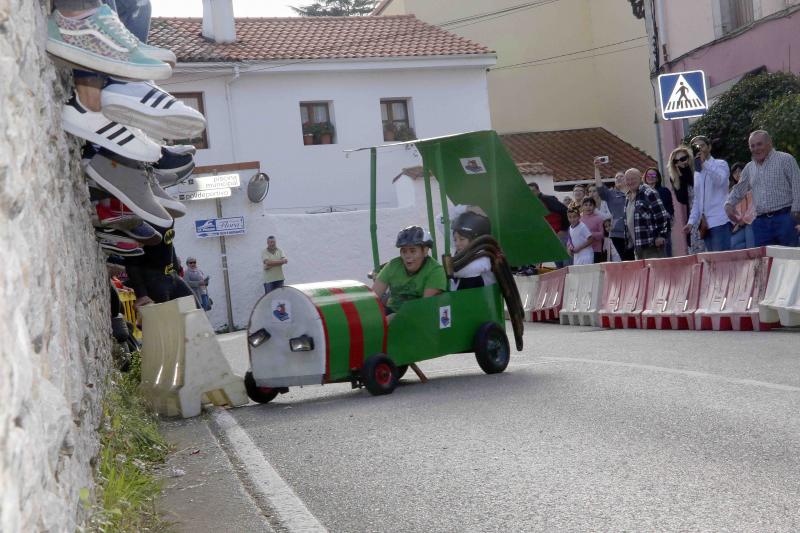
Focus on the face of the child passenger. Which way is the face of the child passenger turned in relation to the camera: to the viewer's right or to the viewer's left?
to the viewer's left

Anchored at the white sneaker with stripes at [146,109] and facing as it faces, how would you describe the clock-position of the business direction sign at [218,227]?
The business direction sign is roughly at 9 o'clock from the white sneaker with stripes.

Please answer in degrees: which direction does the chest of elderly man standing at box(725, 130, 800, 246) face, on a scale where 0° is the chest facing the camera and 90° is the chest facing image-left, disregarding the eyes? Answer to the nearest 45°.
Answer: approximately 45°

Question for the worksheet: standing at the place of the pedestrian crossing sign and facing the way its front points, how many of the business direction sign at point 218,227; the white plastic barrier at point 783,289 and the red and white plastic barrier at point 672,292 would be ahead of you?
2

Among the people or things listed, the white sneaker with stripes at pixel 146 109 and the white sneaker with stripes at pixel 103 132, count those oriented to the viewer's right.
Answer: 2

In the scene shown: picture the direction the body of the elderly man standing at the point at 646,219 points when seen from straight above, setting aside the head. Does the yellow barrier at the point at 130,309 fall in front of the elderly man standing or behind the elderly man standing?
in front

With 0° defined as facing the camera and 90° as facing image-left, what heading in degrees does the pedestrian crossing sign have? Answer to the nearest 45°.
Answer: approximately 0°

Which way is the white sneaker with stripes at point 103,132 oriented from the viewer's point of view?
to the viewer's right

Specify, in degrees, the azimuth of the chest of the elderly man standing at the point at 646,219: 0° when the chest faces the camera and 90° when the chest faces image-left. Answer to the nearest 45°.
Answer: approximately 45°

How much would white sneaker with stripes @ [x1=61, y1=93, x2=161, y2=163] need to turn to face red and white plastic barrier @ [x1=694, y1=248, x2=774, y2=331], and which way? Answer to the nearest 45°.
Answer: approximately 45° to its left

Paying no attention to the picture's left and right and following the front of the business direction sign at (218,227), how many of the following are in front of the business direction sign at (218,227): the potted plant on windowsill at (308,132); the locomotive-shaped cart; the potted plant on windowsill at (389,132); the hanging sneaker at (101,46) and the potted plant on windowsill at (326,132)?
2
